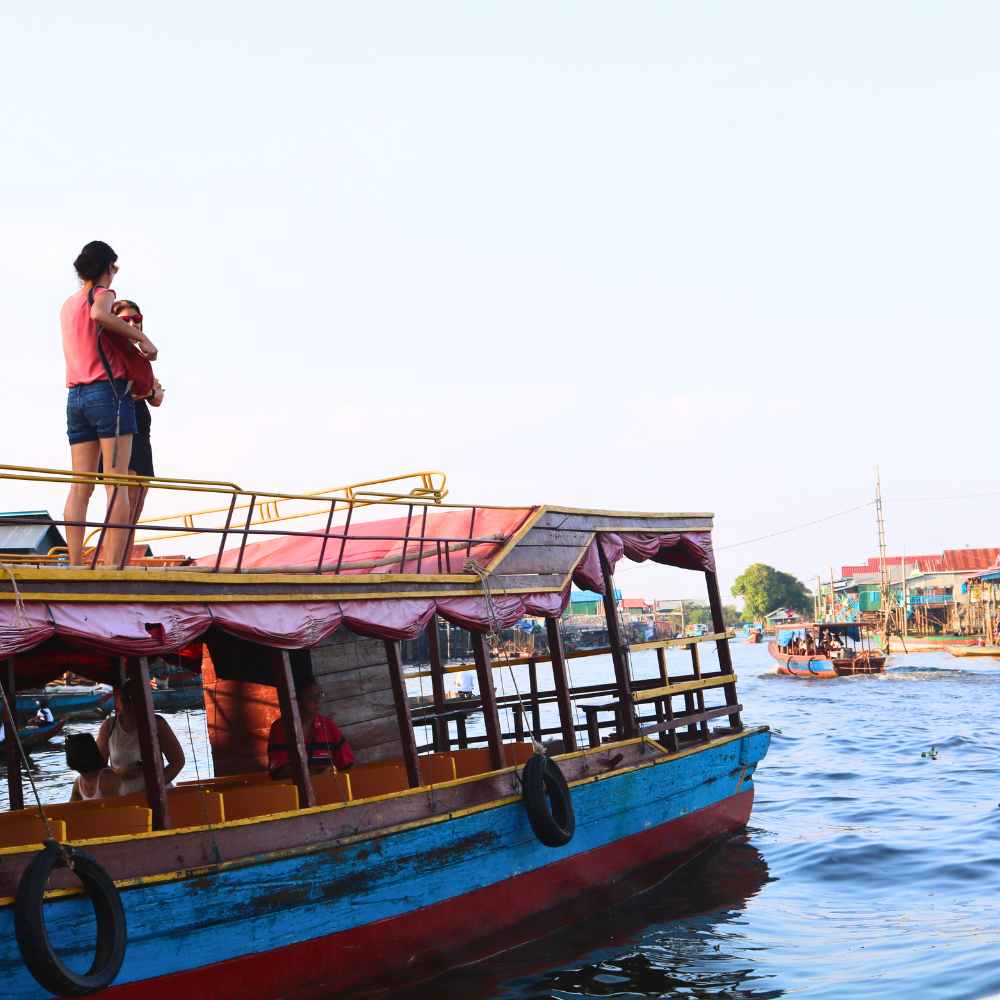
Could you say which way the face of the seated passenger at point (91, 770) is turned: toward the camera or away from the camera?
away from the camera

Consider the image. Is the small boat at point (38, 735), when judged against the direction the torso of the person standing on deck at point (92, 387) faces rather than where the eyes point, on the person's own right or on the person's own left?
on the person's own left

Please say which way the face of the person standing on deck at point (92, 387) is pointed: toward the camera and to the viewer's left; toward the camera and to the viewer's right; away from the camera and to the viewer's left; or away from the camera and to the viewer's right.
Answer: away from the camera and to the viewer's right

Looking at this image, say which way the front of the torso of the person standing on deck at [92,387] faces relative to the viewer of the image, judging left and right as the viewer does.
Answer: facing away from the viewer and to the right of the viewer
